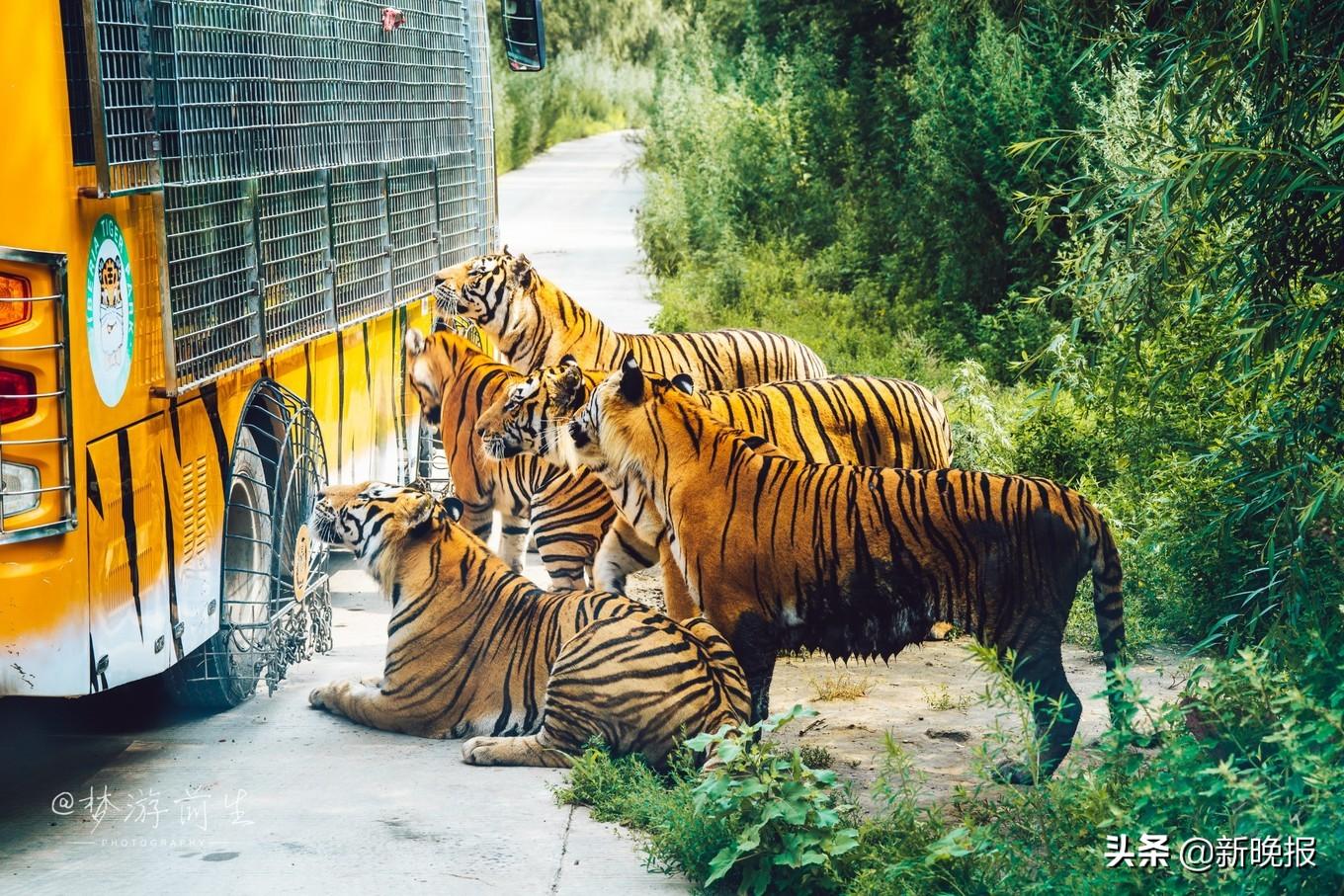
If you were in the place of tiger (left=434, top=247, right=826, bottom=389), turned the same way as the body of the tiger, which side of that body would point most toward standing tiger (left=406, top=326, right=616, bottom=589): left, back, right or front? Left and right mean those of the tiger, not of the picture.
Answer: left

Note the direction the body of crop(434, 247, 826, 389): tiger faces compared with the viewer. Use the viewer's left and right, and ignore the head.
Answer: facing to the left of the viewer

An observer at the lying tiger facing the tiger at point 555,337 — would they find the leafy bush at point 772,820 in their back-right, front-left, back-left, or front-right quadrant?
back-right

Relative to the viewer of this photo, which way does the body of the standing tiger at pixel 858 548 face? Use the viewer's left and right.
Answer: facing to the left of the viewer

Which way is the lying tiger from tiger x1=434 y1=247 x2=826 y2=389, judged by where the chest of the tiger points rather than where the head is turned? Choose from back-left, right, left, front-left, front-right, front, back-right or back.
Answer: left

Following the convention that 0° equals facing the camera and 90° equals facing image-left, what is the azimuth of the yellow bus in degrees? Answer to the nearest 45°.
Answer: approximately 225°

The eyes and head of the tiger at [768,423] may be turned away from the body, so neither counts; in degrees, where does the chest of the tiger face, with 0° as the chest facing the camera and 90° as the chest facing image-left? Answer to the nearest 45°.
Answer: approximately 90°

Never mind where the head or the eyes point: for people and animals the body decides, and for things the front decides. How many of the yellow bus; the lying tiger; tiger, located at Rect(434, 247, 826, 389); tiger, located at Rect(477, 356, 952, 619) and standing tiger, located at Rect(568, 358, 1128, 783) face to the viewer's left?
4

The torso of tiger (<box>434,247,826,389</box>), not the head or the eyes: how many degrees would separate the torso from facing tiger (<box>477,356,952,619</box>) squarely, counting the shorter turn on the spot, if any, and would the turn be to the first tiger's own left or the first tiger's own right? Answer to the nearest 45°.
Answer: approximately 135° to the first tiger's own left

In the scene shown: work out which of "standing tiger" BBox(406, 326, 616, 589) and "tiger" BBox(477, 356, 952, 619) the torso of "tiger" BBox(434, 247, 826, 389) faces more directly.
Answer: the standing tiger
